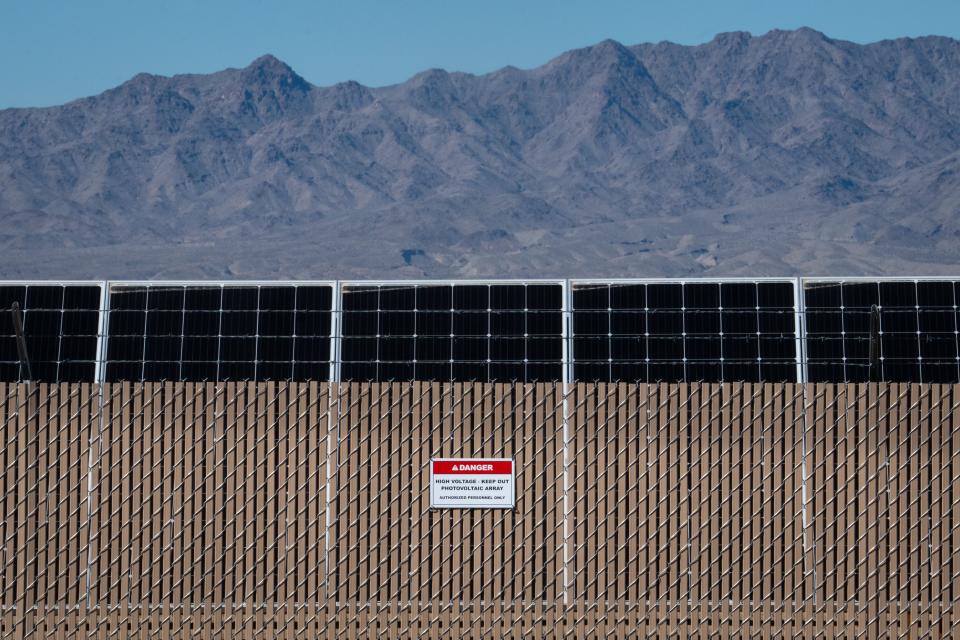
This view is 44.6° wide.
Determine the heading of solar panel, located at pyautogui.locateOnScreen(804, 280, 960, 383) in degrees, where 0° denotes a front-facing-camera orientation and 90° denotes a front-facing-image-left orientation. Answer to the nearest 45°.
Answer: approximately 0°

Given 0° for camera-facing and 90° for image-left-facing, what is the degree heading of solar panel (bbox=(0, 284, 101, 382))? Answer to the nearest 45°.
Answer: approximately 0°

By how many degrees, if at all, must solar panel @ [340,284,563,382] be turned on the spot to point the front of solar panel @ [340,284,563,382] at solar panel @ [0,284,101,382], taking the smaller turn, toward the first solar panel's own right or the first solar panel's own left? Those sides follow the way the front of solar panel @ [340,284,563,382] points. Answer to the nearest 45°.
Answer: approximately 90° to the first solar panel's own right

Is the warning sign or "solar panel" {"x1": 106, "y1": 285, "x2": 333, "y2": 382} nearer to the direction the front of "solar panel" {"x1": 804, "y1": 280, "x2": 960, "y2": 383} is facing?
the warning sign

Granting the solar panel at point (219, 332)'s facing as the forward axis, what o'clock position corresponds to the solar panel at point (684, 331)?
the solar panel at point (684, 331) is roughly at 9 o'clock from the solar panel at point (219, 332).

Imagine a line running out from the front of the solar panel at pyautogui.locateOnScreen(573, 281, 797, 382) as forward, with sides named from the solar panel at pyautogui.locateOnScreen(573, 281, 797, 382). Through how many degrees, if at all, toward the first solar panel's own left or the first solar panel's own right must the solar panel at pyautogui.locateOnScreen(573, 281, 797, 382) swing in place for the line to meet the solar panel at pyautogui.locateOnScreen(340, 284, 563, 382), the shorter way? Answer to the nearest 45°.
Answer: approximately 90° to the first solar panel's own right

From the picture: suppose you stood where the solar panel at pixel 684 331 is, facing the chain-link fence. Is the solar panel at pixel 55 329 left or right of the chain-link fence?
right

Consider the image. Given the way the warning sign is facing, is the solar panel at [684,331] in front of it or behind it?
behind
